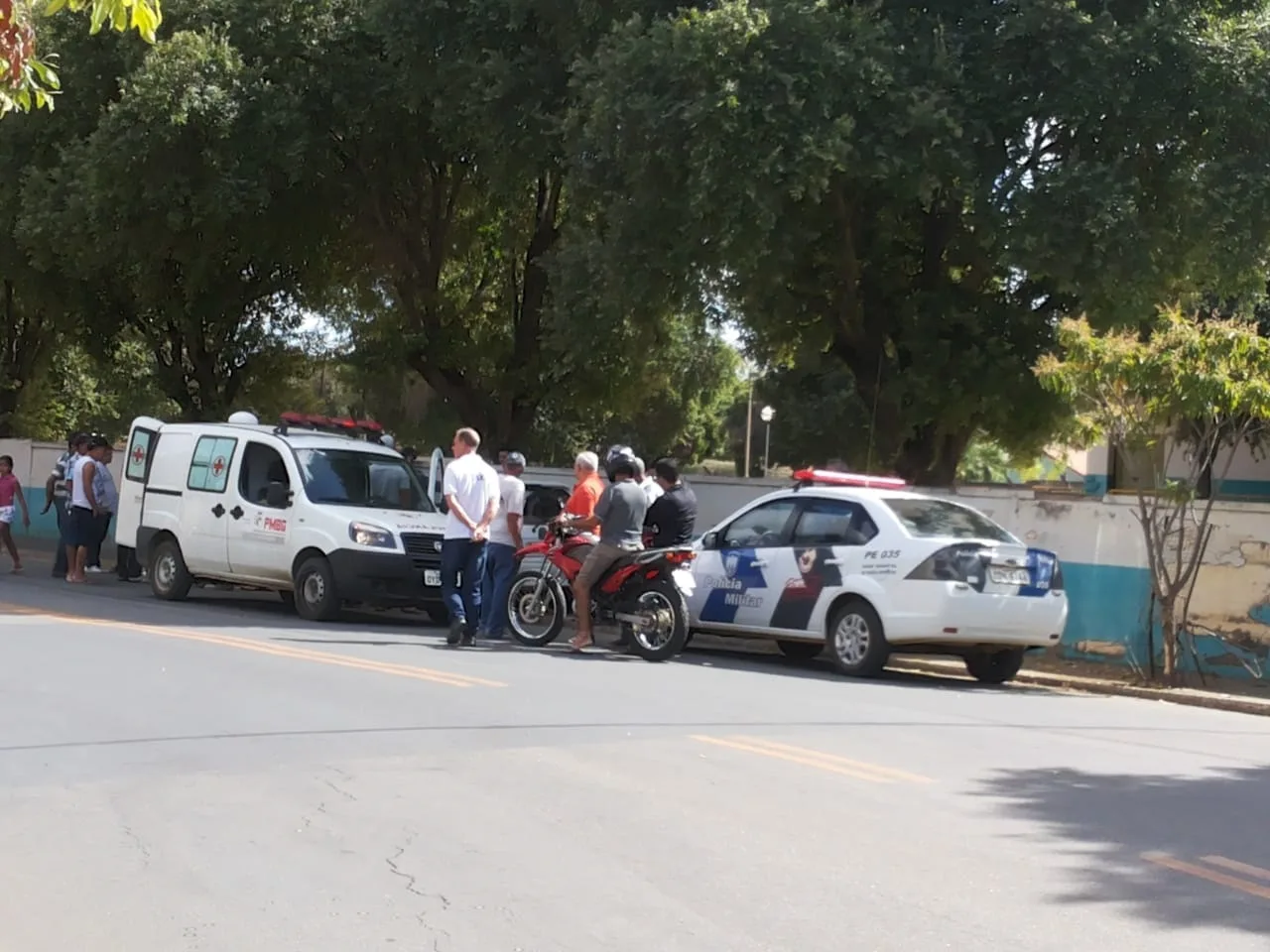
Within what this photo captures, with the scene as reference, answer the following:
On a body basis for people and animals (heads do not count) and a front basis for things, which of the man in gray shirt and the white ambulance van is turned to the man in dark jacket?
the white ambulance van

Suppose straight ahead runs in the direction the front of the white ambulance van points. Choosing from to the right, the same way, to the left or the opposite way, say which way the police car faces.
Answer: the opposite way

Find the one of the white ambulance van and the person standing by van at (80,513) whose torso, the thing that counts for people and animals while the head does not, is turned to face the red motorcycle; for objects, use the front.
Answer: the white ambulance van

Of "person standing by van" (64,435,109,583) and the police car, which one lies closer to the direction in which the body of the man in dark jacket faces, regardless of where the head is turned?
the person standing by van

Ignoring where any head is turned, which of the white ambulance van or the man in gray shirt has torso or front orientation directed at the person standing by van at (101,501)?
the man in gray shirt

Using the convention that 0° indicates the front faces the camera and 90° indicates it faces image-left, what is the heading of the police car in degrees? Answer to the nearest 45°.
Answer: approximately 135°

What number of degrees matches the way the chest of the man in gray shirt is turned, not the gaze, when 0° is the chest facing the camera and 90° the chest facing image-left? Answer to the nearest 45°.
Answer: approximately 135°

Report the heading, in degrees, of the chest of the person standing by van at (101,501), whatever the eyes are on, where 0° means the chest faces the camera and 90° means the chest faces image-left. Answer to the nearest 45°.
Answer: approximately 270°
